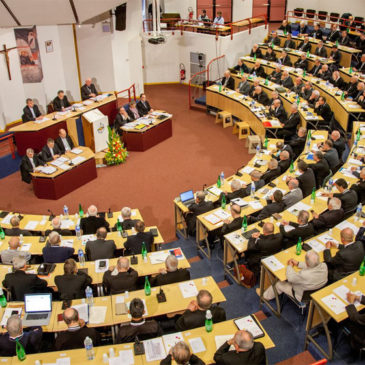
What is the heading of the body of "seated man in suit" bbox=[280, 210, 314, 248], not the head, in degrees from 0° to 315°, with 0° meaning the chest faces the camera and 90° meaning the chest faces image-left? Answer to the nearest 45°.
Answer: approximately 135°

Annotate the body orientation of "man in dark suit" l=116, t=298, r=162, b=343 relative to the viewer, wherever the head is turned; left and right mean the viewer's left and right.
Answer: facing away from the viewer

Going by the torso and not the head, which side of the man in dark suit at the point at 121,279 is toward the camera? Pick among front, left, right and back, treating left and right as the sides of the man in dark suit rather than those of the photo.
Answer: back

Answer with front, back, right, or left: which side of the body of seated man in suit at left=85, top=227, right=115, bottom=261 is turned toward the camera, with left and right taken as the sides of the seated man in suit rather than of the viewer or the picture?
back

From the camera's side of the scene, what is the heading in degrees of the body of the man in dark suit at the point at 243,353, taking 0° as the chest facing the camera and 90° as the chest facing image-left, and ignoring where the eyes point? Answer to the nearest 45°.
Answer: approximately 135°

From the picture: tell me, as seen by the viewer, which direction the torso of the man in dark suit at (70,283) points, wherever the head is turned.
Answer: away from the camera

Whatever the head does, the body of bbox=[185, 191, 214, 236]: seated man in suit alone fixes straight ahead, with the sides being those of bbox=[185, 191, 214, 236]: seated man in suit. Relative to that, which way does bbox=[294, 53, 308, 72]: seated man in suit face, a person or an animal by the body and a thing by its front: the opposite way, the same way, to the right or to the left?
to the left

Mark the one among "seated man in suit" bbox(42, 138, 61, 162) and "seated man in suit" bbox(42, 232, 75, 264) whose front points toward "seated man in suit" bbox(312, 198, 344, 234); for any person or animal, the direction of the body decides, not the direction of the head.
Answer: "seated man in suit" bbox(42, 138, 61, 162)

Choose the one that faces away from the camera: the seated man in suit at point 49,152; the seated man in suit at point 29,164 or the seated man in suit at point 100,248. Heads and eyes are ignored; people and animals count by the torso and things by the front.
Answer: the seated man in suit at point 100,248

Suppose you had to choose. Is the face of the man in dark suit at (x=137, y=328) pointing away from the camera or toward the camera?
away from the camera

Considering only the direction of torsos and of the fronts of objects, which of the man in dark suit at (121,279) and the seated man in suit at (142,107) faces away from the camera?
the man in dark suit

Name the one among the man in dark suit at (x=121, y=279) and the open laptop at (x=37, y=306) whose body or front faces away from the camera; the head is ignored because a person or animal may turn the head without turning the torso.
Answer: the man in dark suit

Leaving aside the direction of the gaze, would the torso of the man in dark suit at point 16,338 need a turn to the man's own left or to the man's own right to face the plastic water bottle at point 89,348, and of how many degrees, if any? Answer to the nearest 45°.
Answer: approximately 135° to the man's own right

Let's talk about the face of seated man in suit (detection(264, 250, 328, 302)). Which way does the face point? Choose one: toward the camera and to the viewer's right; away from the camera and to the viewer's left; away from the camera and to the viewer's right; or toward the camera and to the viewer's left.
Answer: away from the camera and to the viewer's left
